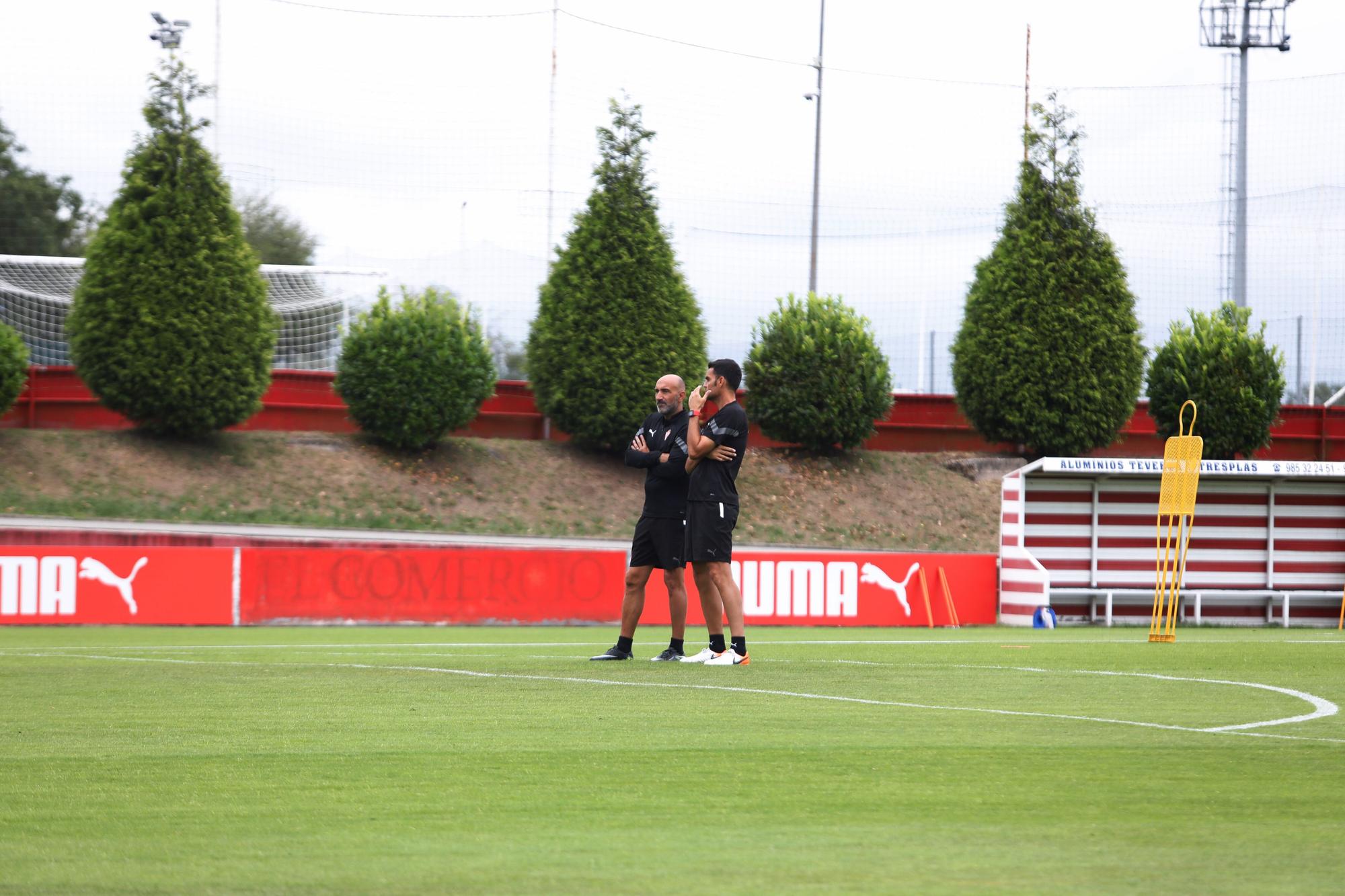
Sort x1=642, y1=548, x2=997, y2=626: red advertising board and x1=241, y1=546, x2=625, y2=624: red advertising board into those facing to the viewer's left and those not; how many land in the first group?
0

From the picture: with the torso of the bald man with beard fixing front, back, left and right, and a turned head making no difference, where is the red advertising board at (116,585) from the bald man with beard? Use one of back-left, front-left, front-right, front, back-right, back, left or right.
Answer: right

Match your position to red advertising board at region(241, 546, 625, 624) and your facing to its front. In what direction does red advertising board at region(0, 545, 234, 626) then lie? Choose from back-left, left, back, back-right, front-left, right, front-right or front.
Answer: right

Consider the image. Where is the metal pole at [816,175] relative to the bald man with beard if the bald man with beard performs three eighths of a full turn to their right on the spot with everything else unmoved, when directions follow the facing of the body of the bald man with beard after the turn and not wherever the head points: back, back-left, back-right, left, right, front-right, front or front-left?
front

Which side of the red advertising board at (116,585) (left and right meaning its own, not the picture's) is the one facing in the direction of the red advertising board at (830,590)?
left

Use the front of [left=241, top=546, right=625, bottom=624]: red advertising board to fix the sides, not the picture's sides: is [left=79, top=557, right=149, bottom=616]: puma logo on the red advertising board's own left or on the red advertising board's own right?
on the red advertising board's own right

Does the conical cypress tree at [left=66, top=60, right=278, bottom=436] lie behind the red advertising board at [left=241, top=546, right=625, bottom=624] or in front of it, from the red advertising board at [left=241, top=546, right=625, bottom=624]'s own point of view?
behind
